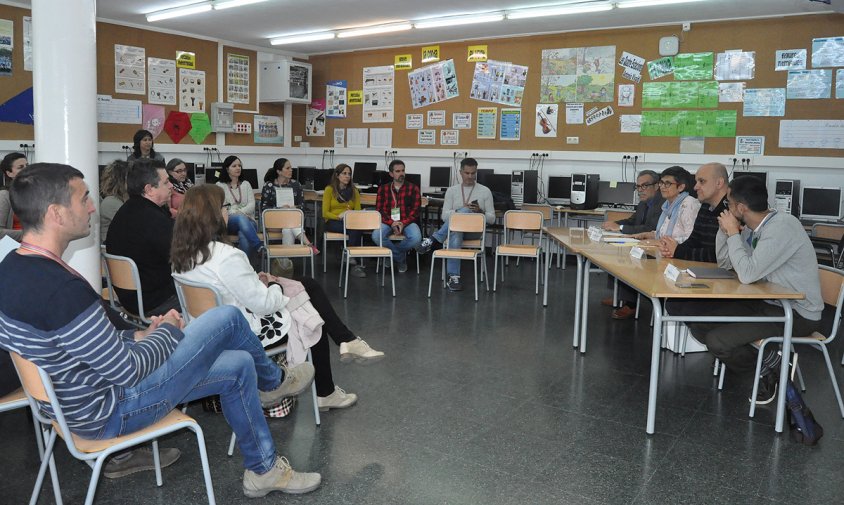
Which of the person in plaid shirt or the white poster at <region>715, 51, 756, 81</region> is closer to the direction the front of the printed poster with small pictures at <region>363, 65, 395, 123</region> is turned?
the person in plaid shirt

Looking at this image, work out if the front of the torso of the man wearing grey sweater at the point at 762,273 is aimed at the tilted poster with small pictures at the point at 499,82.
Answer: no

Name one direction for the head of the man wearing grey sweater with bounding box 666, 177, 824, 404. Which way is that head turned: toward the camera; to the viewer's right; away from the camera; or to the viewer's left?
to the viewer's left

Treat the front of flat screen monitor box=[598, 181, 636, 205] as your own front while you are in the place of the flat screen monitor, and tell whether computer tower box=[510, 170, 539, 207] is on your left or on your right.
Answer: on your right

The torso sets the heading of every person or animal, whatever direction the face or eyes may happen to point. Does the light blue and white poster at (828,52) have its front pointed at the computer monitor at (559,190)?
no

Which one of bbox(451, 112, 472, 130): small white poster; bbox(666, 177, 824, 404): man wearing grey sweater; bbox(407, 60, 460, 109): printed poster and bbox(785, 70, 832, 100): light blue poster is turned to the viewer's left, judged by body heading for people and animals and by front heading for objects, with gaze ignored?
the man wearing grey sweater

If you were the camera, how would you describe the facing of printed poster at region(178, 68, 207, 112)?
facing the viewer and to the right of the viewer

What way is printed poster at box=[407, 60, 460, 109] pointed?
toward the camera

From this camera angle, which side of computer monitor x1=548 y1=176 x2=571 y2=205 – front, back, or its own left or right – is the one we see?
front

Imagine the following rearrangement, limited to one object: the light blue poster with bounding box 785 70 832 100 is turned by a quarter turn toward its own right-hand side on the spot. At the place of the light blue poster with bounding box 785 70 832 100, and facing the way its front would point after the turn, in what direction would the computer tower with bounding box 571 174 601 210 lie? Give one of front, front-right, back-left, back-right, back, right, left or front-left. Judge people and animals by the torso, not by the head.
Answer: front

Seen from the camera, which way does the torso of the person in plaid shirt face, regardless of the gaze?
toward the camera

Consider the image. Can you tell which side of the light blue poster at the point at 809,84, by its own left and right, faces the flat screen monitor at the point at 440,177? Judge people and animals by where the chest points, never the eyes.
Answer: right

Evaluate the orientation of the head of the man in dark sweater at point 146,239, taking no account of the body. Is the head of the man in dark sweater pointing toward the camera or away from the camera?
away from the camera

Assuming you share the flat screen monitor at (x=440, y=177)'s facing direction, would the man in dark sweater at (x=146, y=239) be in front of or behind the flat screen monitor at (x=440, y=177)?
in front

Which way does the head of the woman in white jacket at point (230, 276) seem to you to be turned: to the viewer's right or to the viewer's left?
to the viewer's right

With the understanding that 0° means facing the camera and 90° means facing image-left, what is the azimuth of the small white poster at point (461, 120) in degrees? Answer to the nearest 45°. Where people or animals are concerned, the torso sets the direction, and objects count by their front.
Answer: approximately 0°

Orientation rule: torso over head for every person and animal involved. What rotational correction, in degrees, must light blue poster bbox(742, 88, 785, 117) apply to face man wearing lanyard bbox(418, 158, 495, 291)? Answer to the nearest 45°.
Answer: approximately 45° to its right

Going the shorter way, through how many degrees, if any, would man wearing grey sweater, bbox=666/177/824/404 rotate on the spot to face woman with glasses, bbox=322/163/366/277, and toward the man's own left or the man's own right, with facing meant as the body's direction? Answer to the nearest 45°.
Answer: approximately 45° to the man's own right
